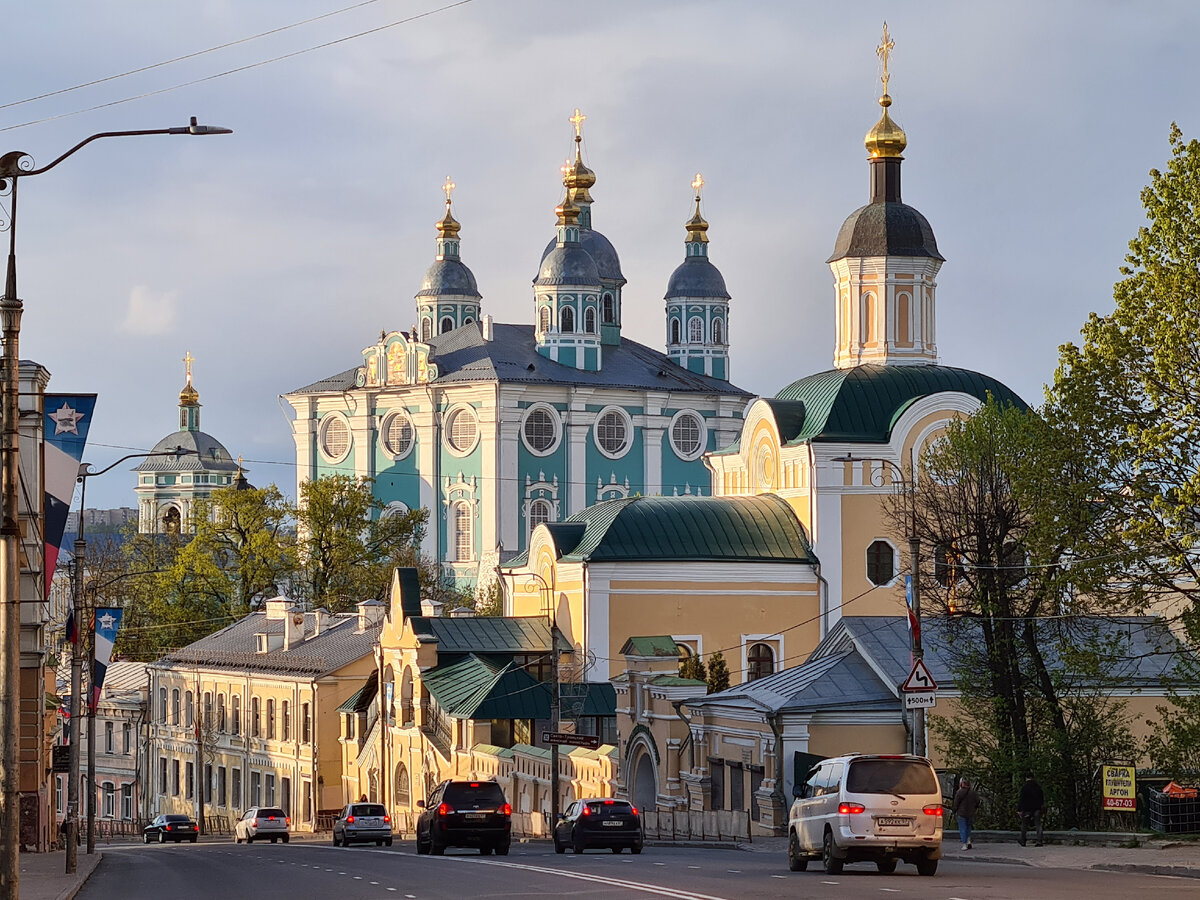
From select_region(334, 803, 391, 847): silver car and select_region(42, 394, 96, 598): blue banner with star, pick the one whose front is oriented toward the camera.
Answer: the blue banner with star

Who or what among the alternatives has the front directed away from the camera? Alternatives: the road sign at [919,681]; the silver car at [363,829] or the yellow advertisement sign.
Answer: the silver car

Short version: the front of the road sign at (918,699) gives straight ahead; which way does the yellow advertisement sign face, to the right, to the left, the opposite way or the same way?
the same way

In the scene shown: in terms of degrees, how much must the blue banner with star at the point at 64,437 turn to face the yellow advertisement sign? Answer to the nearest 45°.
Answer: approximately 90° to its left

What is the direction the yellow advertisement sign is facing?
toward the camera

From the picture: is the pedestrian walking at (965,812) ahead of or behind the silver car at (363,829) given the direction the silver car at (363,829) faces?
behind

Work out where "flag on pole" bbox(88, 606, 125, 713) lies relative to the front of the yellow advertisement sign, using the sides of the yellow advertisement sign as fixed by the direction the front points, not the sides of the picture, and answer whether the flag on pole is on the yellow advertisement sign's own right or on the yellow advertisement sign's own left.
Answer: on the yellow advertisement sign's own right

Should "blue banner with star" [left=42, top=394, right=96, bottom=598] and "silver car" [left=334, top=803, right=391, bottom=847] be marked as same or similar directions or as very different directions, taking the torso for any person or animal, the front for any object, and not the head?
very different directions

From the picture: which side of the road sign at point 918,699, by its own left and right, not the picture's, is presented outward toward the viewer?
front

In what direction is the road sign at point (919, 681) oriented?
toward the camera

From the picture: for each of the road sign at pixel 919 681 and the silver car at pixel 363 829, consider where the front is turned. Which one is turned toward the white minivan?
the road sign
